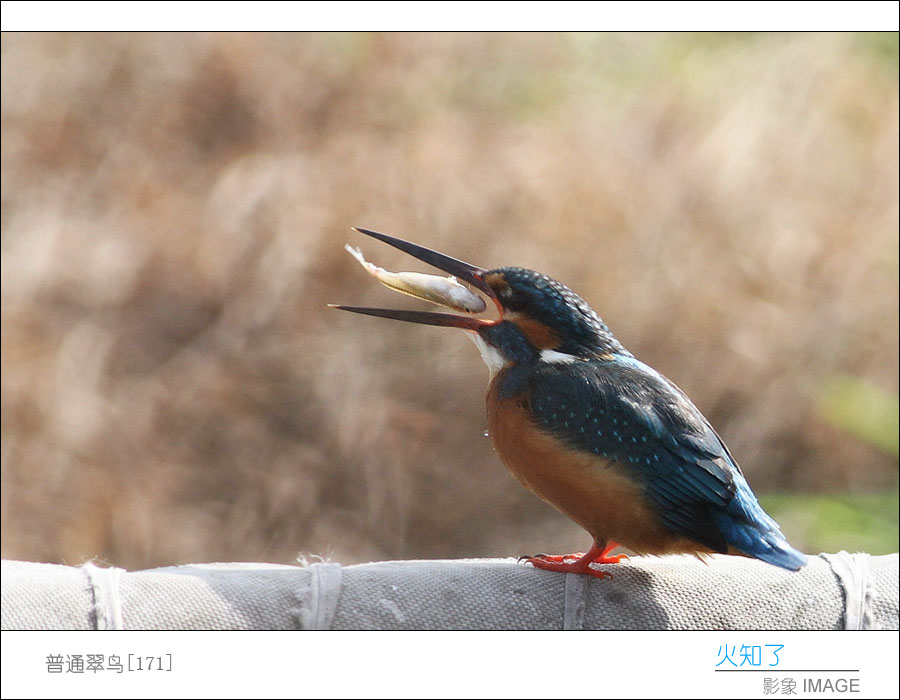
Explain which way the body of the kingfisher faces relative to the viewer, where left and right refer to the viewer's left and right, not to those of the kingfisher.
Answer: facing to the left of the viewer
